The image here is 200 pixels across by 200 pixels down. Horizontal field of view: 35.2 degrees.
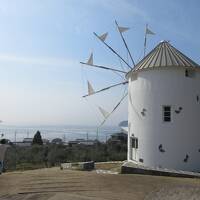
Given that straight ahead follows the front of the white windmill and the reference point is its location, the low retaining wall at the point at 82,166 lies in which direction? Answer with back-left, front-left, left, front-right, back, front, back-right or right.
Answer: front-left
